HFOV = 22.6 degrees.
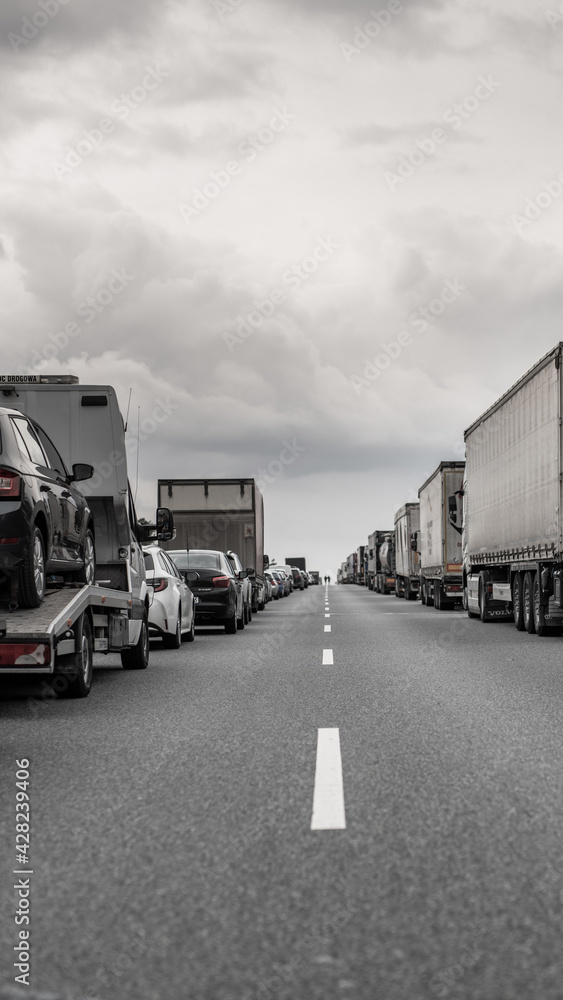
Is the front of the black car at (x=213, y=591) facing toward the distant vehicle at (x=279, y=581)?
yes

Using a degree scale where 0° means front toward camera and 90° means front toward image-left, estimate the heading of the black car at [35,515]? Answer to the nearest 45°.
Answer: approximately 180°

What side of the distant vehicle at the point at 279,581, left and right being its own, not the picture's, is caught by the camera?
back

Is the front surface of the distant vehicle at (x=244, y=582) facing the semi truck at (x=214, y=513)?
yes

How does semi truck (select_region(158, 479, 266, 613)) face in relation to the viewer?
away from the camera

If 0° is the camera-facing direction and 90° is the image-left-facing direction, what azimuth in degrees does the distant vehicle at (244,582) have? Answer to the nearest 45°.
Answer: approximately 180°

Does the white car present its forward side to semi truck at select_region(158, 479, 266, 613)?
yes

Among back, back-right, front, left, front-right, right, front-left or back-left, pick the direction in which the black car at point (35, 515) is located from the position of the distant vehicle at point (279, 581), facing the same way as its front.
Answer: back

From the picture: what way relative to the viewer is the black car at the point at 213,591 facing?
away from the camera

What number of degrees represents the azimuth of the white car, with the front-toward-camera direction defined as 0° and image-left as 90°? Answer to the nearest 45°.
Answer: approximately 180°

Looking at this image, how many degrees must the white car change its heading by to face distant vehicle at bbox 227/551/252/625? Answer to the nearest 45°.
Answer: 0° — it already faces it

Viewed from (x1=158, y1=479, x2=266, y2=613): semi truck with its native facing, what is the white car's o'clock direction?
The white car is roughly at 6 o'clock from the semi truck.

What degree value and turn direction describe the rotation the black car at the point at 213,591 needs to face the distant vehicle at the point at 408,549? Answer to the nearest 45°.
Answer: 0° — it already faces it
